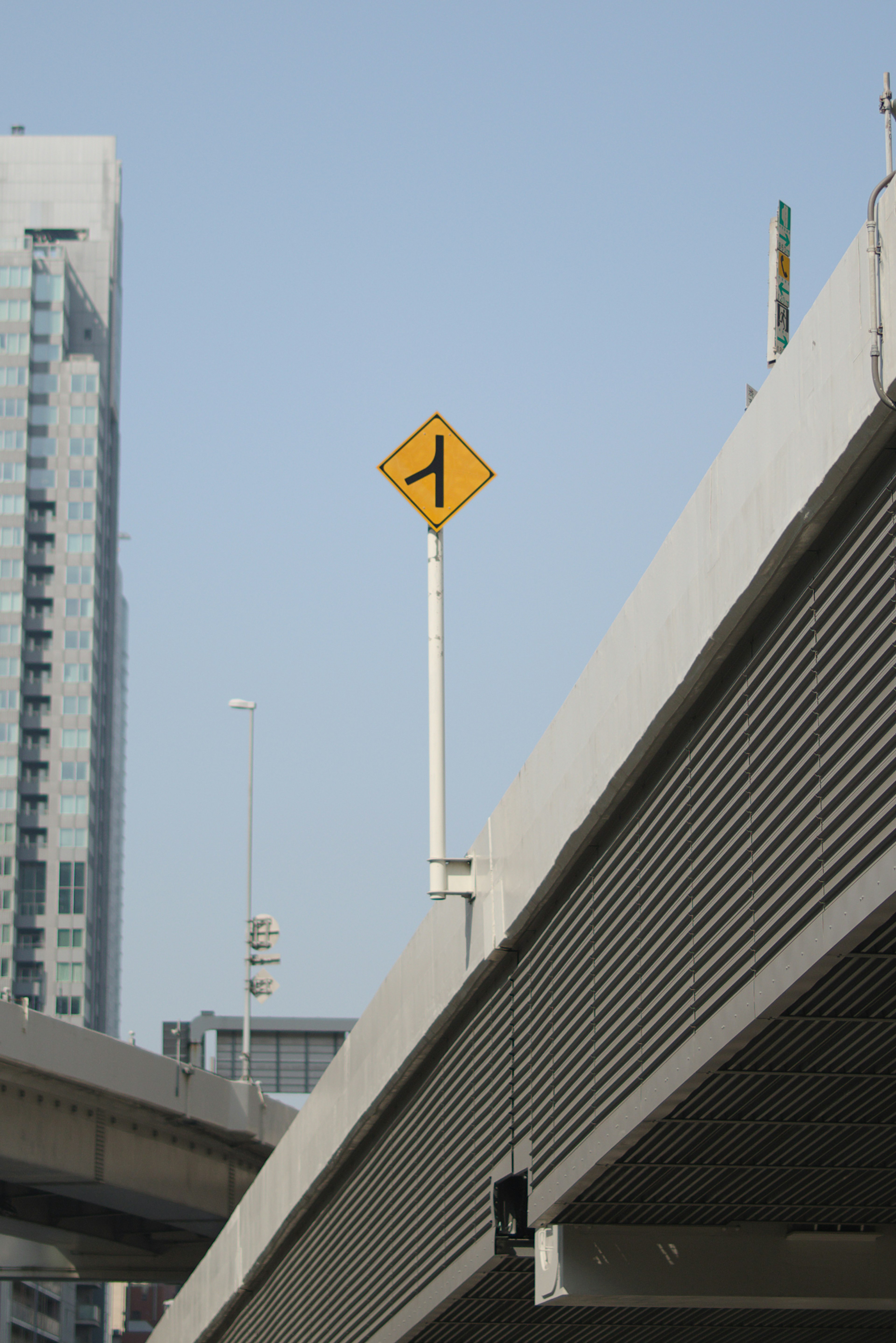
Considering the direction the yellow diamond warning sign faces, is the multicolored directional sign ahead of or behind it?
ahead

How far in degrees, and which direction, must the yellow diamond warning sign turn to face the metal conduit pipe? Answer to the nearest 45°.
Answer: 0° — it already faces it

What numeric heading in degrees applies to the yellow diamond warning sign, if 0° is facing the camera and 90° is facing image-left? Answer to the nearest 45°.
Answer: approximately 0°
